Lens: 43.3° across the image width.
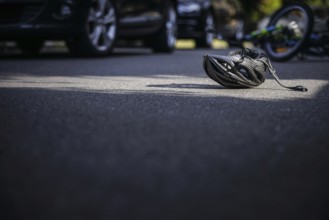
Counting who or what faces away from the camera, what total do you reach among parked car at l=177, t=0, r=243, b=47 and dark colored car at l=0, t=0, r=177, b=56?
0

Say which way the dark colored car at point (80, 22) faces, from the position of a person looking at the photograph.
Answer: facing the viewer and to the left of the viewer

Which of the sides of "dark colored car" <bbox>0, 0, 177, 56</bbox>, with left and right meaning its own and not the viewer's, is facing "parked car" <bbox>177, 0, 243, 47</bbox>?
back

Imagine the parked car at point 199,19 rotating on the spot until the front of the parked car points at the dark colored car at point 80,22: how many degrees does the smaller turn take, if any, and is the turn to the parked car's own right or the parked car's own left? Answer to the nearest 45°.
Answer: approximately 45° to the parked car's own left

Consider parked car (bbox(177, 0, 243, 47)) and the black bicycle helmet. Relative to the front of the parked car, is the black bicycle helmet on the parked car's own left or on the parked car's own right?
on the parked car's own left
